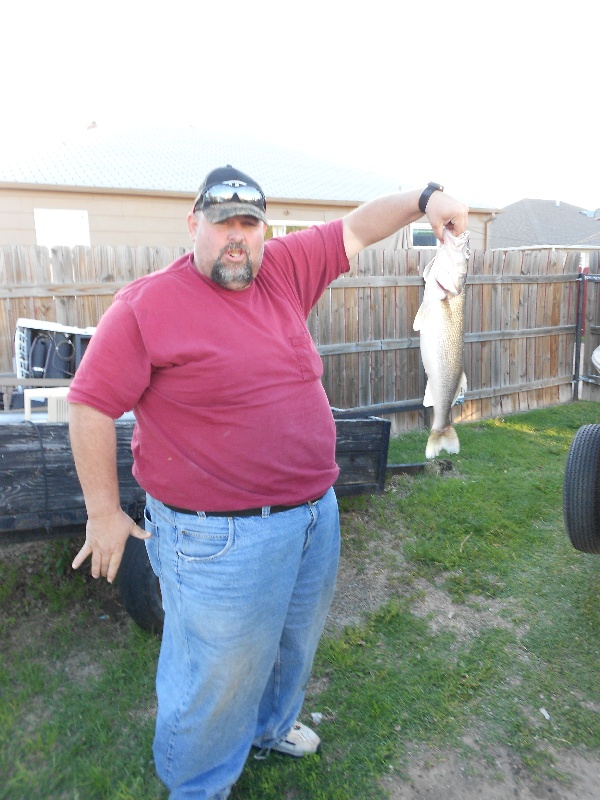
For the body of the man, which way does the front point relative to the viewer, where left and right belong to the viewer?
facing the viewer and to the right of the viewer

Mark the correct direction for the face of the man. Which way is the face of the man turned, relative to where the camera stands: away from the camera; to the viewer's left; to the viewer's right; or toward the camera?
toward the camera

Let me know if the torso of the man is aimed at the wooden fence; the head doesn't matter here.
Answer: no

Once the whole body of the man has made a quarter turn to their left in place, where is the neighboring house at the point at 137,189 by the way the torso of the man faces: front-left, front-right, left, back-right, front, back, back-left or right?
front-left

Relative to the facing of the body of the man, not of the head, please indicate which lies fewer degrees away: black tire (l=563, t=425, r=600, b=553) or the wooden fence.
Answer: the black tire

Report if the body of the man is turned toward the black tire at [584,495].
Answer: no

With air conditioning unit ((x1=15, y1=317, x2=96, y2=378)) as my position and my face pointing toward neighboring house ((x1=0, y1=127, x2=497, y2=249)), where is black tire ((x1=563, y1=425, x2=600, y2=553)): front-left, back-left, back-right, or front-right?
back-right

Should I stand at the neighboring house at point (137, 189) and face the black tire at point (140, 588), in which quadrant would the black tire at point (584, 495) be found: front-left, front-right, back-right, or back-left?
front-left

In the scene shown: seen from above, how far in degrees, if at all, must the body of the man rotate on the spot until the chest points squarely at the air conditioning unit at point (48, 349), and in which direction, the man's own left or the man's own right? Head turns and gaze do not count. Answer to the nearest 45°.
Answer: approximately 180°

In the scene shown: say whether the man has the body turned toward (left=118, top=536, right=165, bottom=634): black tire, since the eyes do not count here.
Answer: no
